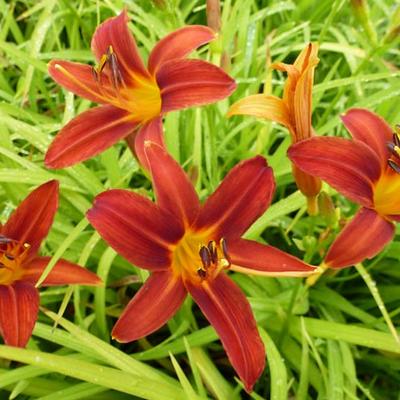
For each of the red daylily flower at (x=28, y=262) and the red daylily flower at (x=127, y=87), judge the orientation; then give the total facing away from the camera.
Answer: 0

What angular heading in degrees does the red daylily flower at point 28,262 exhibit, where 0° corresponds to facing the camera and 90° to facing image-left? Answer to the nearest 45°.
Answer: approximately 0°

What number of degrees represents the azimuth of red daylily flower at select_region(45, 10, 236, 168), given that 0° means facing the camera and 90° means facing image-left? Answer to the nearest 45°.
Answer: approximately 45°
